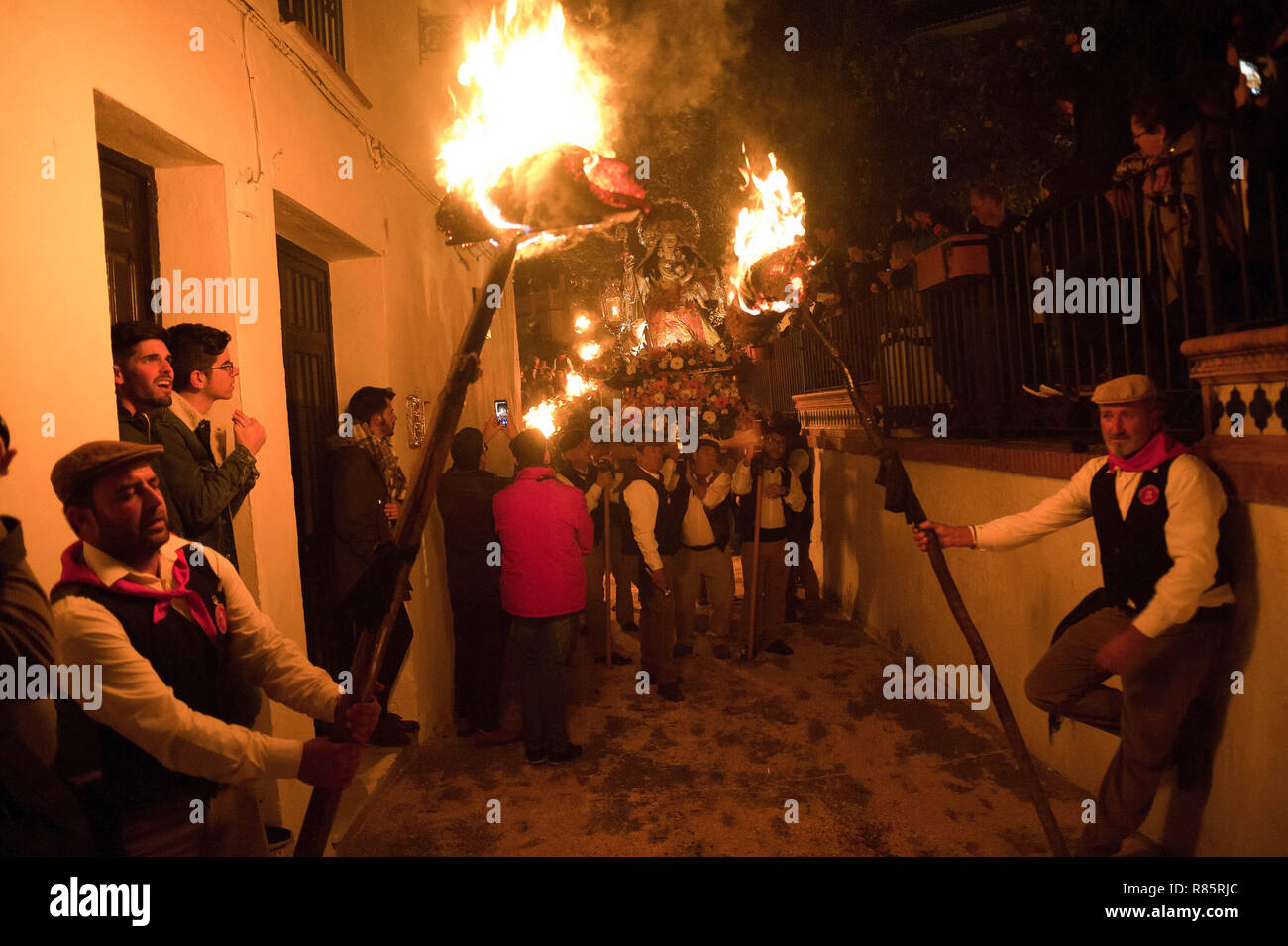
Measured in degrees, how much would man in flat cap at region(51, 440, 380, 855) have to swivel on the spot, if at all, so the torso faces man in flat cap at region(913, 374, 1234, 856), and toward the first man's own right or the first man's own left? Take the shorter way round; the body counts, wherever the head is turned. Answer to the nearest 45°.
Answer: approximately 45° to the first man's own left

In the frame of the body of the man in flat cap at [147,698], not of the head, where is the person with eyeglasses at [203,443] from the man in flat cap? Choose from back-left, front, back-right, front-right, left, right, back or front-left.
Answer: back-left

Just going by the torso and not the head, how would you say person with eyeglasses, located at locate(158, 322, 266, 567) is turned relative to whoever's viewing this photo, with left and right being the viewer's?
facing to the right of the viewer

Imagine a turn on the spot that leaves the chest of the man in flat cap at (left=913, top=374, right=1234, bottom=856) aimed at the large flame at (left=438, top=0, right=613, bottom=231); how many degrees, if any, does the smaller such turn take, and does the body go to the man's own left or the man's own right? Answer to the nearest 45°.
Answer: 0° — they already face it

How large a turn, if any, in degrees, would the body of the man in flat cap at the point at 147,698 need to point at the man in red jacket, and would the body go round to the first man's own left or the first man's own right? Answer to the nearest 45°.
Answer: approximately 90° to the first man's own left

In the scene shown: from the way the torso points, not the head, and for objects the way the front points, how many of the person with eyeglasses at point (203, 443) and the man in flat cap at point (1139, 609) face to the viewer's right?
1

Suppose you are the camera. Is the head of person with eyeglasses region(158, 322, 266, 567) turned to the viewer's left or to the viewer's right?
to the viewer's right

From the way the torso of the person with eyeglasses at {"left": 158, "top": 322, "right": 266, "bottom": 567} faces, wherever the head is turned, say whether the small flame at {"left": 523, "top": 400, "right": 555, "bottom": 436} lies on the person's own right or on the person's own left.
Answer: on the person's own left

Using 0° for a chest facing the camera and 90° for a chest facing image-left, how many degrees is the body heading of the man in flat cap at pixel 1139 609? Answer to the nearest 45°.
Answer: approximately 45°

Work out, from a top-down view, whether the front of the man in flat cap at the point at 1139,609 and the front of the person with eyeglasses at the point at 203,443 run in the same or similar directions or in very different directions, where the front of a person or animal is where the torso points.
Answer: very different directions
